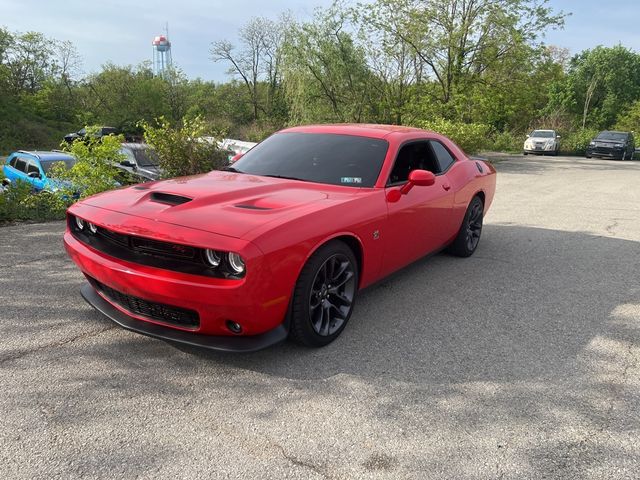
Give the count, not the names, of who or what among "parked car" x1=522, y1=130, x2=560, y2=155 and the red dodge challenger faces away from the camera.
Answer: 0

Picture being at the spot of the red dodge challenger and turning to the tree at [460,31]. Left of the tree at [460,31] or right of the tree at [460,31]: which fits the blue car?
left

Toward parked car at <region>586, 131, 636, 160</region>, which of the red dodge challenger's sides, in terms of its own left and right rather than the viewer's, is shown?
back

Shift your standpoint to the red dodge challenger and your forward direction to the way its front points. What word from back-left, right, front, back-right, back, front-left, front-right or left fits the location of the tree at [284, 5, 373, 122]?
back-right

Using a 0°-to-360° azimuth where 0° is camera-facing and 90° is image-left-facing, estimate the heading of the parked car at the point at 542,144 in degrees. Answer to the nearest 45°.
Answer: approximately 0°

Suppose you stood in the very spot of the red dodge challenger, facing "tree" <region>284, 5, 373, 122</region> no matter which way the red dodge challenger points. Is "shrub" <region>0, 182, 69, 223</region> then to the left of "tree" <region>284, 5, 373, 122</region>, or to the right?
left

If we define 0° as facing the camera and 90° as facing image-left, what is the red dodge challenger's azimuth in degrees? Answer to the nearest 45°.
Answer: approximately 45°
